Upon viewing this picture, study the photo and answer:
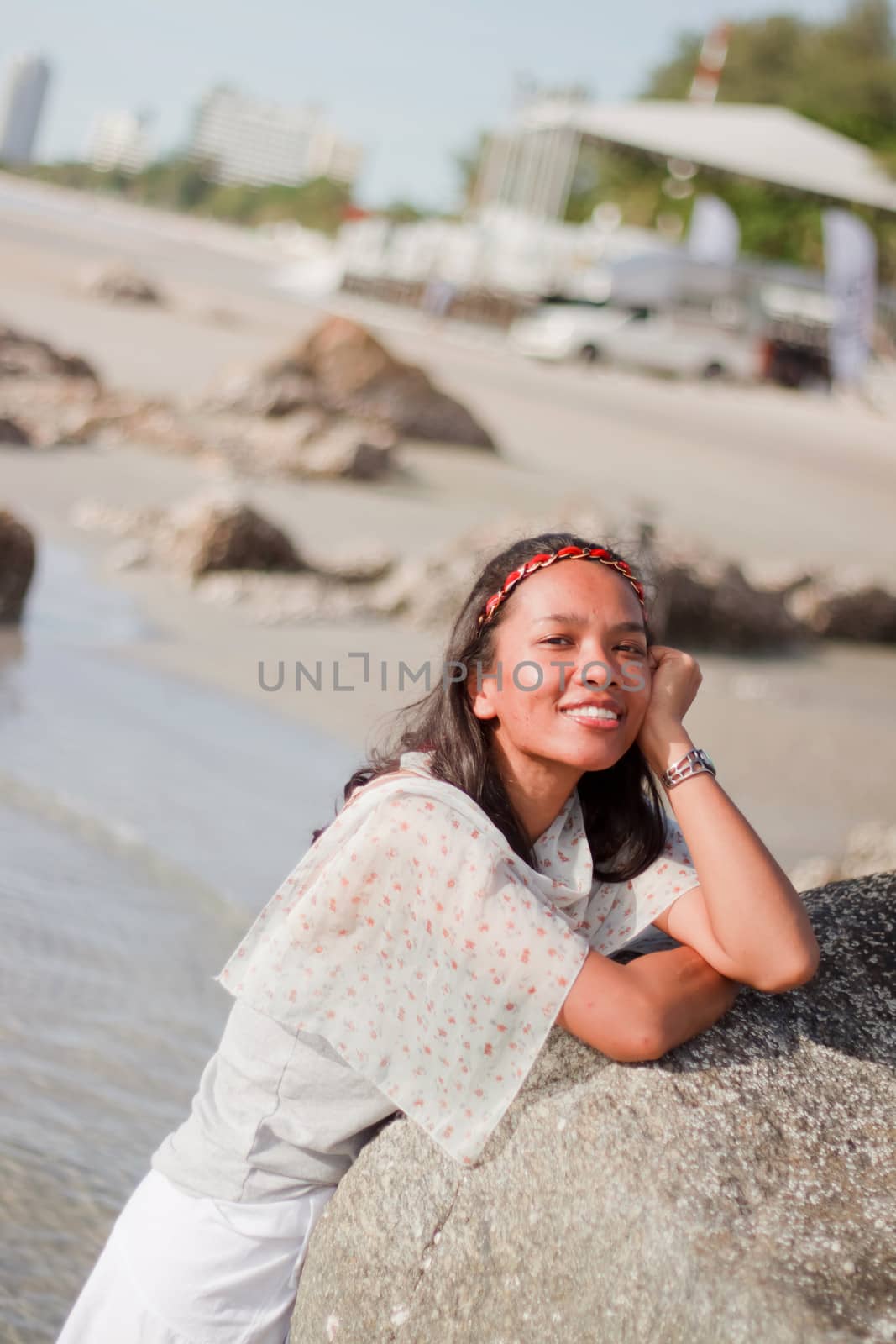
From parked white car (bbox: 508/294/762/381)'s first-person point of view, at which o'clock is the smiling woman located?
The smiling woman is roughly at 9 o'clock from the parked white car.

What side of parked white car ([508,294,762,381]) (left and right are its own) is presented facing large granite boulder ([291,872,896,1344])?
left

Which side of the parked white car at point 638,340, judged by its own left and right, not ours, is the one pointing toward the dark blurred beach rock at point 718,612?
left

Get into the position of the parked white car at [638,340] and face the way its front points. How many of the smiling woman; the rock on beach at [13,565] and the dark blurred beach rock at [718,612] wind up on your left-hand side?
3

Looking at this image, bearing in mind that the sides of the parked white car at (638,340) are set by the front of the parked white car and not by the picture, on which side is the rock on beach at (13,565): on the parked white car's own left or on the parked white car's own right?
on the parked white car's own left

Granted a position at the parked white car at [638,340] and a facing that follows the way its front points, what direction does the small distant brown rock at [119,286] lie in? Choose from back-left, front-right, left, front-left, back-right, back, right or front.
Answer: front-left

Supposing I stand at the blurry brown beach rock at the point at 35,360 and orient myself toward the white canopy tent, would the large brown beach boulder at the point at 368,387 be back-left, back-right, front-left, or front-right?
front-right

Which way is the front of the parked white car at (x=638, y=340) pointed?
to the viewer's left

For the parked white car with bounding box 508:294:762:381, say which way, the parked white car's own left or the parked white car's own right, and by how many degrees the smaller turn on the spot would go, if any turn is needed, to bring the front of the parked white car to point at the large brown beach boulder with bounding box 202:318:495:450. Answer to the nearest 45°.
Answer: approximately 90° to the parked white car's own left

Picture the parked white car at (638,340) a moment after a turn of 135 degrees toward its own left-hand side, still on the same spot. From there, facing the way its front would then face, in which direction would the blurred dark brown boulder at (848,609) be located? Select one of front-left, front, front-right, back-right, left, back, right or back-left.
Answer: front-right

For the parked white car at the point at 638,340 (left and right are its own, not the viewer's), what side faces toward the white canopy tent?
right
